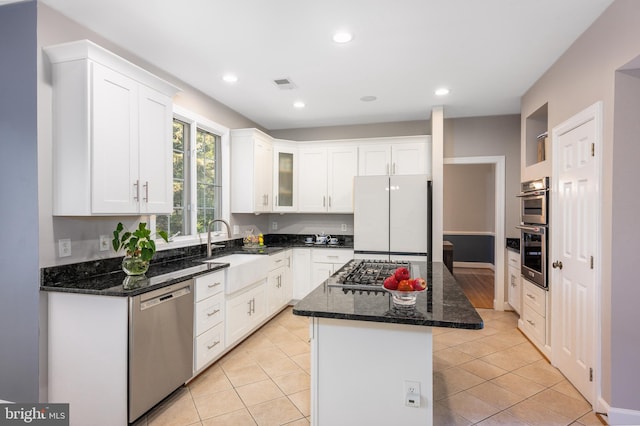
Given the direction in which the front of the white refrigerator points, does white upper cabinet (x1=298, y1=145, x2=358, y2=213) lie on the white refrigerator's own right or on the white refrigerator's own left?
on the white refrigerator's own right

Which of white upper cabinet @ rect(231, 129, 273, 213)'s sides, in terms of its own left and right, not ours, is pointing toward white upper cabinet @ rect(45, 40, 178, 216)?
right

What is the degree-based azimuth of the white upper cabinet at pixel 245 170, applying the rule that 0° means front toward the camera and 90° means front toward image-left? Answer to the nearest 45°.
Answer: approximately 315°

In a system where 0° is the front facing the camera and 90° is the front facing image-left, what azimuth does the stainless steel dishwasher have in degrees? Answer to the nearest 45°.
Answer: approximately 315°

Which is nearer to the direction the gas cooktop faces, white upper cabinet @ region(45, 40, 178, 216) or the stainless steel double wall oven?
the white upper cabinet

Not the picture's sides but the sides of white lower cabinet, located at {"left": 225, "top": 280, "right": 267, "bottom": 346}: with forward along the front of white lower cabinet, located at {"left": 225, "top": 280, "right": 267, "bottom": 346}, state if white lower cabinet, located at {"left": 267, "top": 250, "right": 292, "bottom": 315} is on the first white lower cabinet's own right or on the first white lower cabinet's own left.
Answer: on the first white lower cabinet's own left

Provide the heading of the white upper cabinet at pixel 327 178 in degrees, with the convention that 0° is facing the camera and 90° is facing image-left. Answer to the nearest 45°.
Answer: approximately 0°
